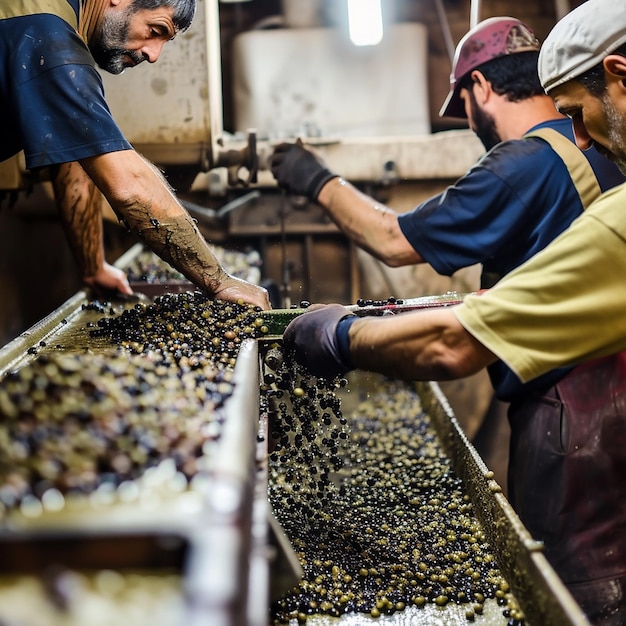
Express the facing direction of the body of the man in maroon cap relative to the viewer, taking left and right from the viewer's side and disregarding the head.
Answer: facing away from the viewer and to the left of the viewer

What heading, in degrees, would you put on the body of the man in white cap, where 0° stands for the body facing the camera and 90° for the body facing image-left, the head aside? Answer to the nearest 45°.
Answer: approximately 90°

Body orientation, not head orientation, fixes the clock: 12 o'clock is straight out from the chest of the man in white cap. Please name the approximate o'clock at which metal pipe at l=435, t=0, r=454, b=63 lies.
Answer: The metal pipe is roughly at 3 o'clock from the man in white cap.

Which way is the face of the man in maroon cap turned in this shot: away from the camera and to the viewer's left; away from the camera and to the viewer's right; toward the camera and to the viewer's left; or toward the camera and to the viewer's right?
away from the camera and to the viewer's left

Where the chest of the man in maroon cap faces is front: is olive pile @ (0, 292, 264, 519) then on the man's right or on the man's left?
on the man's left

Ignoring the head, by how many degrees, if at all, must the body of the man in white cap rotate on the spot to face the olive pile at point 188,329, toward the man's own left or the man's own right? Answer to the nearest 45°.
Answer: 0° — they already face it

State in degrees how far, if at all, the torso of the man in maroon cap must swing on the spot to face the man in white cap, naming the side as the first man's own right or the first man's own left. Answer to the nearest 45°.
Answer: approximately 135° to the first man's own left
